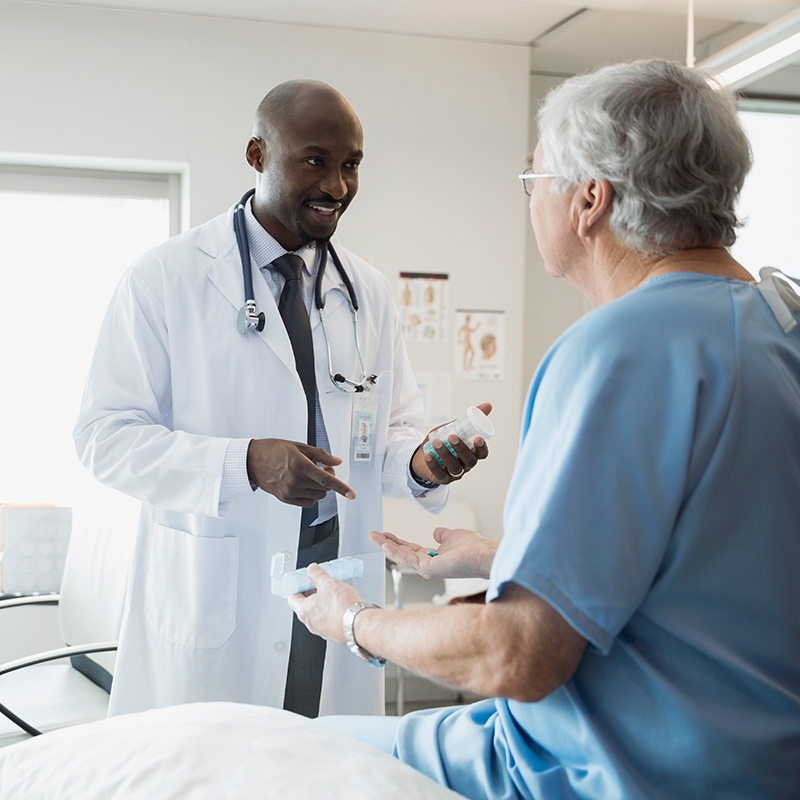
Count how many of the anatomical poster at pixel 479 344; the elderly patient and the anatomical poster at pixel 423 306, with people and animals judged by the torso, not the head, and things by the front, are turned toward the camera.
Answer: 2

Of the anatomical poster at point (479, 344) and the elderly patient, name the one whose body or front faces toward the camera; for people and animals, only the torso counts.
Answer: the anatomical poster

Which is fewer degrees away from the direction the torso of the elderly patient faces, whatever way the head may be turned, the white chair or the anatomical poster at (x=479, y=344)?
the white chair

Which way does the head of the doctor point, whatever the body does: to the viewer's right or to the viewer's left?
to the viewer's right

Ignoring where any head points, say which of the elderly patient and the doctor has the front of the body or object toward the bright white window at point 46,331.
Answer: the elderly patient

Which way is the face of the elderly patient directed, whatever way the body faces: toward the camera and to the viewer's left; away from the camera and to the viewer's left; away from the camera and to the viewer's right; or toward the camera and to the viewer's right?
away from the camera and to the viewer's left

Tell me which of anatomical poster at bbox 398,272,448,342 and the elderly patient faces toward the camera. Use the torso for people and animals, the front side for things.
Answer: the anatomical poster

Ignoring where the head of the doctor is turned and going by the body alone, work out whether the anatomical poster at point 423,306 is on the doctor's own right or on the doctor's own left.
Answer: on the doctor's own left

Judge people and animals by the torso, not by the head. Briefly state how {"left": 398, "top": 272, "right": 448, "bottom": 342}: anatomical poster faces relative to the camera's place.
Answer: facing the viewer

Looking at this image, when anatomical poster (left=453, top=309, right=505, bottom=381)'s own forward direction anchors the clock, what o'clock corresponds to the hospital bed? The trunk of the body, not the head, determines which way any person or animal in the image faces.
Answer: The hospital bed is roughly at 12 o'clock from the anatomical poster.

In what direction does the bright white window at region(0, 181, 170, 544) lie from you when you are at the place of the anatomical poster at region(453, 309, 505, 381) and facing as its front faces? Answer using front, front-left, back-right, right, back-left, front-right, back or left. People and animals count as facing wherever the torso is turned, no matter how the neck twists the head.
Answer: right

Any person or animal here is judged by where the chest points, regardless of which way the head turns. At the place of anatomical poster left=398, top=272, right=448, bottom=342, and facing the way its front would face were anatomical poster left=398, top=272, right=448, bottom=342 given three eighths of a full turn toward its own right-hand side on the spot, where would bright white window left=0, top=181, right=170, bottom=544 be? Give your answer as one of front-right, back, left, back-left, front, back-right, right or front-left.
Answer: front-left

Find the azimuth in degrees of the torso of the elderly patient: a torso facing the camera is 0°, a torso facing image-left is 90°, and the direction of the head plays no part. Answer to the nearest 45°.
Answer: approximately 135°

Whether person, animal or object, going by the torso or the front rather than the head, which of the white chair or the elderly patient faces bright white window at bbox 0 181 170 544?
the elderly patient

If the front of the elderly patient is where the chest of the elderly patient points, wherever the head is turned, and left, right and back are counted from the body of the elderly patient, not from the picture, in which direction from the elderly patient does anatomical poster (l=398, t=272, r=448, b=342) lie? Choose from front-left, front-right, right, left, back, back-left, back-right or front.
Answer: front-right

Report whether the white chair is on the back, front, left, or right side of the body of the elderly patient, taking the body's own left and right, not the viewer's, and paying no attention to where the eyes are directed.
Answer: front

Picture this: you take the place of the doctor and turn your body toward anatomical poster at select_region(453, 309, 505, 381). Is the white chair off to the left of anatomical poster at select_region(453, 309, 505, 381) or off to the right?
left

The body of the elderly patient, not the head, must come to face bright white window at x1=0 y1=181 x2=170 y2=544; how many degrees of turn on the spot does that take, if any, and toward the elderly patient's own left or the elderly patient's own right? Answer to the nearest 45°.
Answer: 0° — they already face it

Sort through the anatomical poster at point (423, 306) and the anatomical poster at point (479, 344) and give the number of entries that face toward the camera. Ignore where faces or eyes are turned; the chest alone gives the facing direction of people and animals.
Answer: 2

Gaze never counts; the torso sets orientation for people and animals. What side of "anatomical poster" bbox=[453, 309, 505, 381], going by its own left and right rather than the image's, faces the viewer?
front

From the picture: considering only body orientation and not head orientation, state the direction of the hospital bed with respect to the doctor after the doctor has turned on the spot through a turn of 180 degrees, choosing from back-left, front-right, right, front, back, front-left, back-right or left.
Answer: back-left
